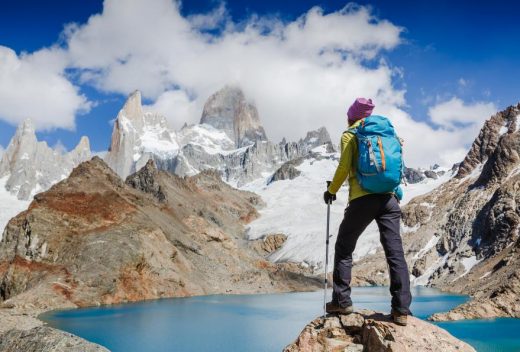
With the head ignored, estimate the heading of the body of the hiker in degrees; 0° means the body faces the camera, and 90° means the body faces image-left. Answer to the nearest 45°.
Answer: approximately 135°
